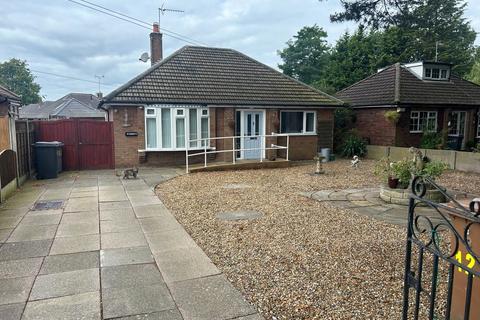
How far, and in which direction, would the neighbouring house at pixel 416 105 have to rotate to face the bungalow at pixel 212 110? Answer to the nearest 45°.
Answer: approximately 90° to its right

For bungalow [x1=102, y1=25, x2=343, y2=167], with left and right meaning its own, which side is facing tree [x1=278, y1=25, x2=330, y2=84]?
back

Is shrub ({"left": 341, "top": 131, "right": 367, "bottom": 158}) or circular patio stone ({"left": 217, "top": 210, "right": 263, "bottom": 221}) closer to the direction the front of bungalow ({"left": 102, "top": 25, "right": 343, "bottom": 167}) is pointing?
the circular patio stone

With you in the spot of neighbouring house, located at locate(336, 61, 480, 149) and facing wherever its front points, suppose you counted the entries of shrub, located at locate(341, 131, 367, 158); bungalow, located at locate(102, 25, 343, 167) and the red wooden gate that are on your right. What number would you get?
3

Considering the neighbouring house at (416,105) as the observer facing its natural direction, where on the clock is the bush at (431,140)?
The bush is roughly at 1 o'clock from the neighbouring house.

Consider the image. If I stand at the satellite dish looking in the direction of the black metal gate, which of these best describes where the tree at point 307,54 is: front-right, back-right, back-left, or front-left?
back-left

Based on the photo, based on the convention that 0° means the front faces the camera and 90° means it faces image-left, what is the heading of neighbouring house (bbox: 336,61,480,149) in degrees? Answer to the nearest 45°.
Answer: approximately 315°

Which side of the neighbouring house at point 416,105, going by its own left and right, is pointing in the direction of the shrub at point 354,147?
right

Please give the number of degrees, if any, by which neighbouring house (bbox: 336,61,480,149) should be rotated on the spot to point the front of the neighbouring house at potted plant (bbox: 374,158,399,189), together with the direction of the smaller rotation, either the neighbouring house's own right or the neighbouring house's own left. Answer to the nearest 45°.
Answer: approximately 45° to the neighbouring house's own right

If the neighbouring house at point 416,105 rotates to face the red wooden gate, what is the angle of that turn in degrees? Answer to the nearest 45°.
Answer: approximately 90° to its right

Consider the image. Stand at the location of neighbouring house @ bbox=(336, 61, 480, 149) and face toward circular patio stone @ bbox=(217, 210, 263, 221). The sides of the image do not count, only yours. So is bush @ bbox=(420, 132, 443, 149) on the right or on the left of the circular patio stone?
left
